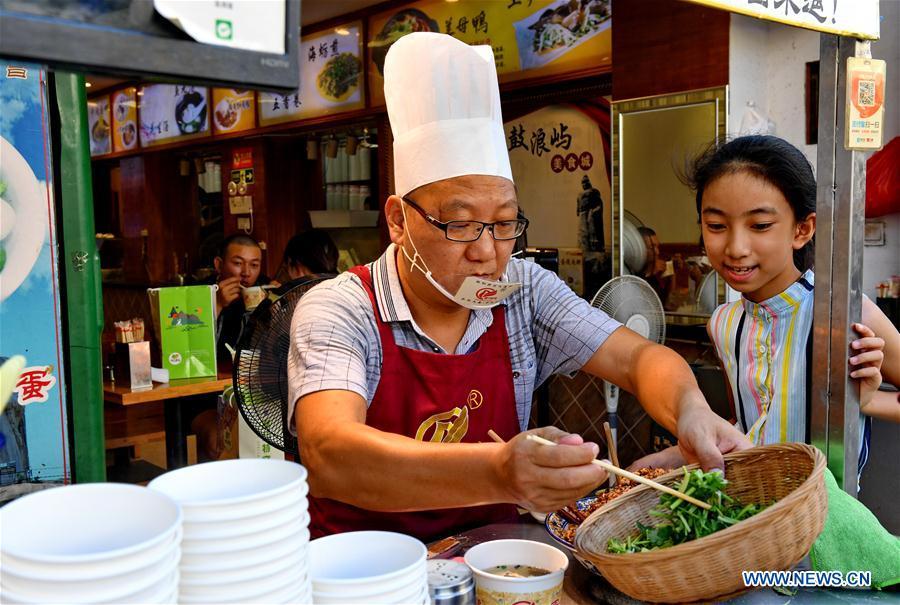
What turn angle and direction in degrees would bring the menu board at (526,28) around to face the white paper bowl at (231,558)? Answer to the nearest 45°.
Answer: approximately 45° to its left

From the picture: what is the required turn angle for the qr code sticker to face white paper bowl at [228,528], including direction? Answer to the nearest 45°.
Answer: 0° — it already faces it

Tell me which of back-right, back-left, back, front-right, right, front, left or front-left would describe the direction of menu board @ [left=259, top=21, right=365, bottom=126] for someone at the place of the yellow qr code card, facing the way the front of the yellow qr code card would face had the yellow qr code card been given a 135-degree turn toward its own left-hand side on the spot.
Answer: left

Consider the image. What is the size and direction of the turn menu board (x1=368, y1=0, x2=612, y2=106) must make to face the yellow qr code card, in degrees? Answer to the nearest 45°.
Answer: approximately 45° to its left

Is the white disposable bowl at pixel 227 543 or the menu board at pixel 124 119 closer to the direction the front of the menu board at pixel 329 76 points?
the white disposable bowl

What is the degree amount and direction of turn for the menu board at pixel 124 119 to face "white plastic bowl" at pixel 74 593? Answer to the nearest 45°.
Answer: approximately 45° to its left

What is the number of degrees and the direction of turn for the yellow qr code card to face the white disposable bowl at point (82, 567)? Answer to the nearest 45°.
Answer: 0° — it already faces it

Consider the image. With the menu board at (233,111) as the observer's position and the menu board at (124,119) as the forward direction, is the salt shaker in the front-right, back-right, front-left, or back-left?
back-left

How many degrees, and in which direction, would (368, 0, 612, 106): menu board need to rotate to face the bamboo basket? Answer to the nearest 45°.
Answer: approximately 45° to its left
